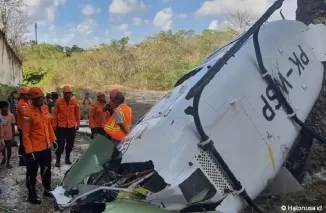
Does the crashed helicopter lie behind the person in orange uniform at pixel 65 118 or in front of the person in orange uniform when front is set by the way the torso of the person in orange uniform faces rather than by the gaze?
in front

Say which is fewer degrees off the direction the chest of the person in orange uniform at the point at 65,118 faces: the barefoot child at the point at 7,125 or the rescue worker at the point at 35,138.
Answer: the rescue worker

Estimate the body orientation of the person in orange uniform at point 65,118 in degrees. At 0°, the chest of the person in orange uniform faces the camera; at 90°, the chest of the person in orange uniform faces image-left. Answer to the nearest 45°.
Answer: approximately 0°

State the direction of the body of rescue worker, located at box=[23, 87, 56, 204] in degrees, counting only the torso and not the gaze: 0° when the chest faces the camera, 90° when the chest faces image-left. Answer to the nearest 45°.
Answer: approximately 315°

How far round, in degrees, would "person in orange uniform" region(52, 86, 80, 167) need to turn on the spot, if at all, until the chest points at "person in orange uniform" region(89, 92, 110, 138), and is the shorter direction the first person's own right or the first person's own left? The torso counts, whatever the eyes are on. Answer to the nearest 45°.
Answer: approximately 135° to the first person's own left

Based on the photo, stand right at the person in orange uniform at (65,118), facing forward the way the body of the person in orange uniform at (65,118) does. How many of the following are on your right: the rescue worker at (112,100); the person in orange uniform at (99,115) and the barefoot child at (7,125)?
1

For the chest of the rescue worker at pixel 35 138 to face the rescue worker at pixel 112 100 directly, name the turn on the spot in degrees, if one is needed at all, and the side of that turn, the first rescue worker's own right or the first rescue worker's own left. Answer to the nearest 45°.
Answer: approximately 90° to the first rescue worker's own left

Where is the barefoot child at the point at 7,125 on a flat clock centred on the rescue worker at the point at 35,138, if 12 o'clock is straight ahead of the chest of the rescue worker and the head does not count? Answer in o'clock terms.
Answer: The barefoot child is roughly at 7 o'clock from the rescue worker.
